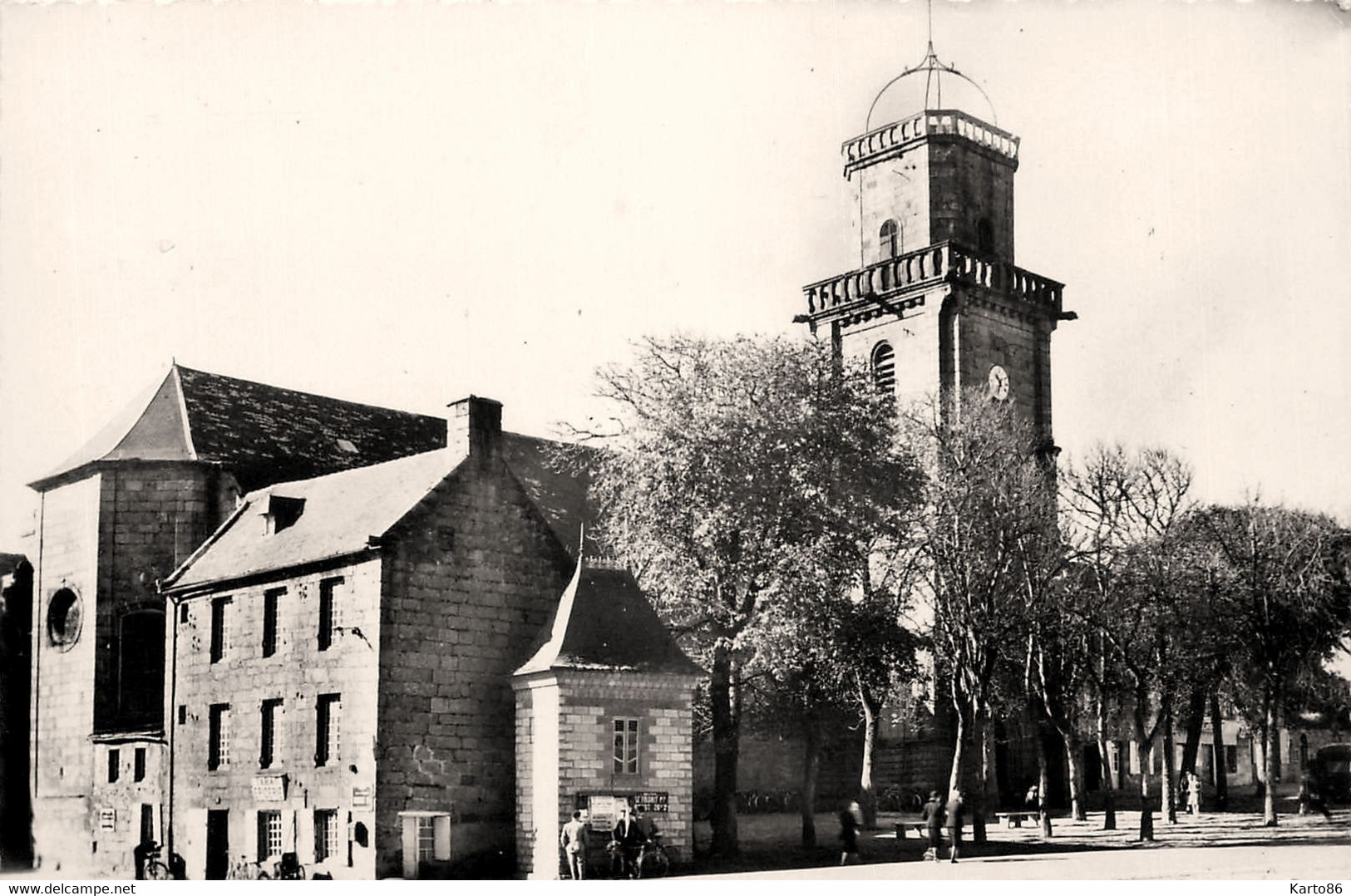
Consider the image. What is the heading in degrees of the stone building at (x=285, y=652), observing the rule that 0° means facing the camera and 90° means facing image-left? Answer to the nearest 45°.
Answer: approximately 45°

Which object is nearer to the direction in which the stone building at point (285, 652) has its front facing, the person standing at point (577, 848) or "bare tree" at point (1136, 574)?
the person standing

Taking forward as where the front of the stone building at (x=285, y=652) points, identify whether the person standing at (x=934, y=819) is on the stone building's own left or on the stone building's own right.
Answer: on the stone building's own left

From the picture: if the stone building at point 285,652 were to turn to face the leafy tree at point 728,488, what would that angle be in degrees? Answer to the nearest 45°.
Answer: approximately 135° to its left

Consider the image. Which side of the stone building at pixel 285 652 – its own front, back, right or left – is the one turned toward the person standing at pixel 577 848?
left

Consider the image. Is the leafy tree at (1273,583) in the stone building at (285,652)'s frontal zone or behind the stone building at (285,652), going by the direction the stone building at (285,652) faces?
behind

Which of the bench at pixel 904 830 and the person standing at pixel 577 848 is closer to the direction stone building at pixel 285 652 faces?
the person standing

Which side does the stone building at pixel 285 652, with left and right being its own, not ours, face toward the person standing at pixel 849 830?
left
